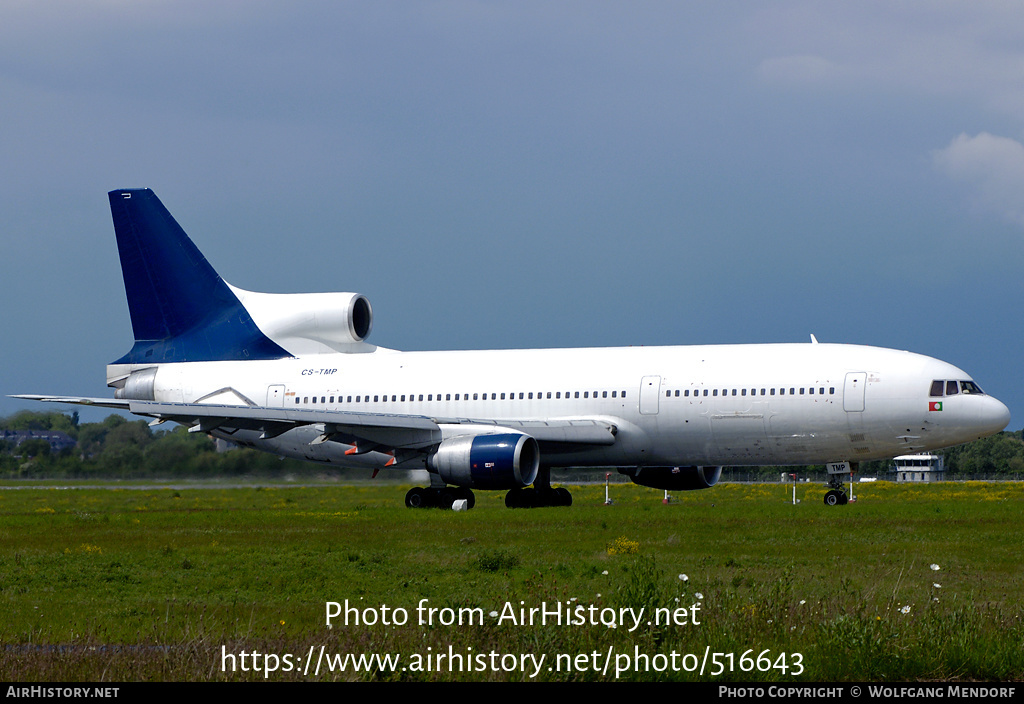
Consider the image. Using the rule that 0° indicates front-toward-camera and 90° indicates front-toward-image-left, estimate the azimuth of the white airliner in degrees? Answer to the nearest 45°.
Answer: approximately 315°
